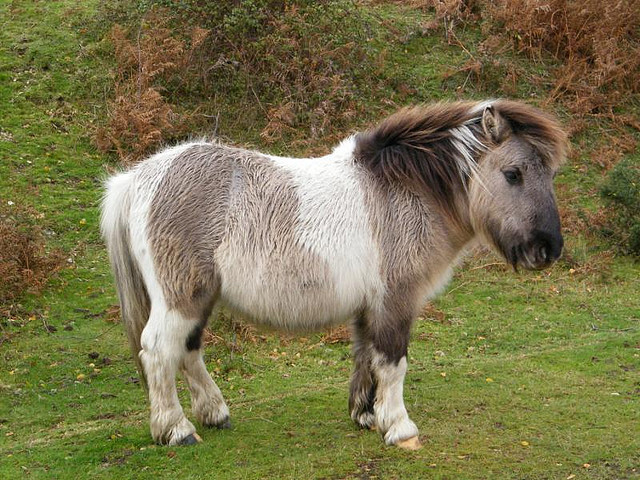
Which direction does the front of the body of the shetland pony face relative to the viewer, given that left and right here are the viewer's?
facing to the right of the viewer
